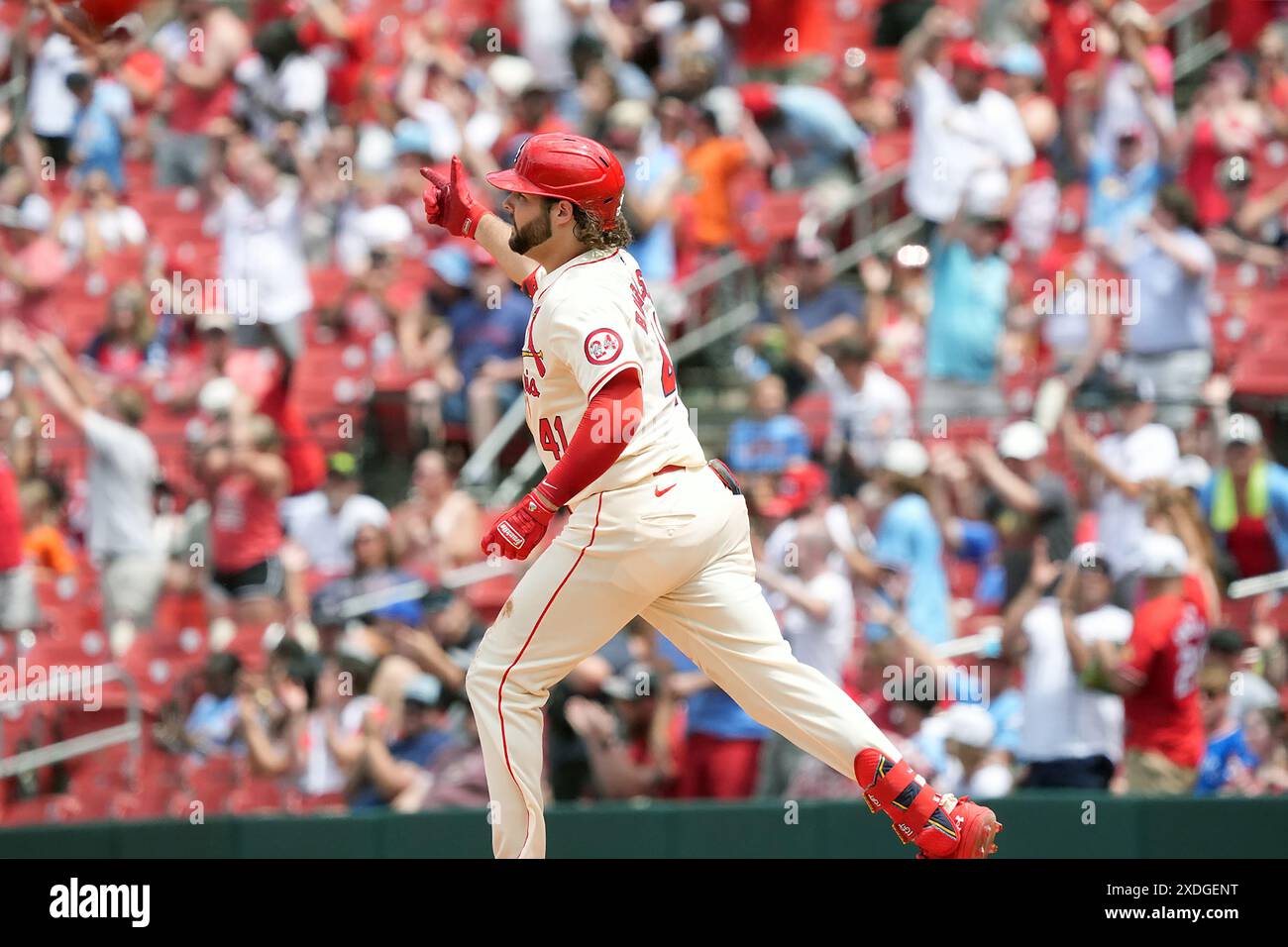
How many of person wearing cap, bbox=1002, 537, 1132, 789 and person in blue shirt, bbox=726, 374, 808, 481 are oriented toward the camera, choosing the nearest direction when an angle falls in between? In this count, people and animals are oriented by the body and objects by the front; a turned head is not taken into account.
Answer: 2

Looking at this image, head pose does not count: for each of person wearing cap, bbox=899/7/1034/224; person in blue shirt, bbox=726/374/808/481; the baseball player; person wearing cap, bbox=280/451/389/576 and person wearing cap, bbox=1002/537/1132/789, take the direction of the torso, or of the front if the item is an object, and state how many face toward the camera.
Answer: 4

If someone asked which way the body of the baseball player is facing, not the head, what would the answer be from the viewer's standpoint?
to the viewer's left

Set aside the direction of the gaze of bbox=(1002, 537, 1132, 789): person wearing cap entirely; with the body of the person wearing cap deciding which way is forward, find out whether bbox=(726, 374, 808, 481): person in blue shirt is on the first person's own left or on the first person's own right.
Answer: on the first person's own right

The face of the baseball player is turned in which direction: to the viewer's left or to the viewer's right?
to the viewer's left
